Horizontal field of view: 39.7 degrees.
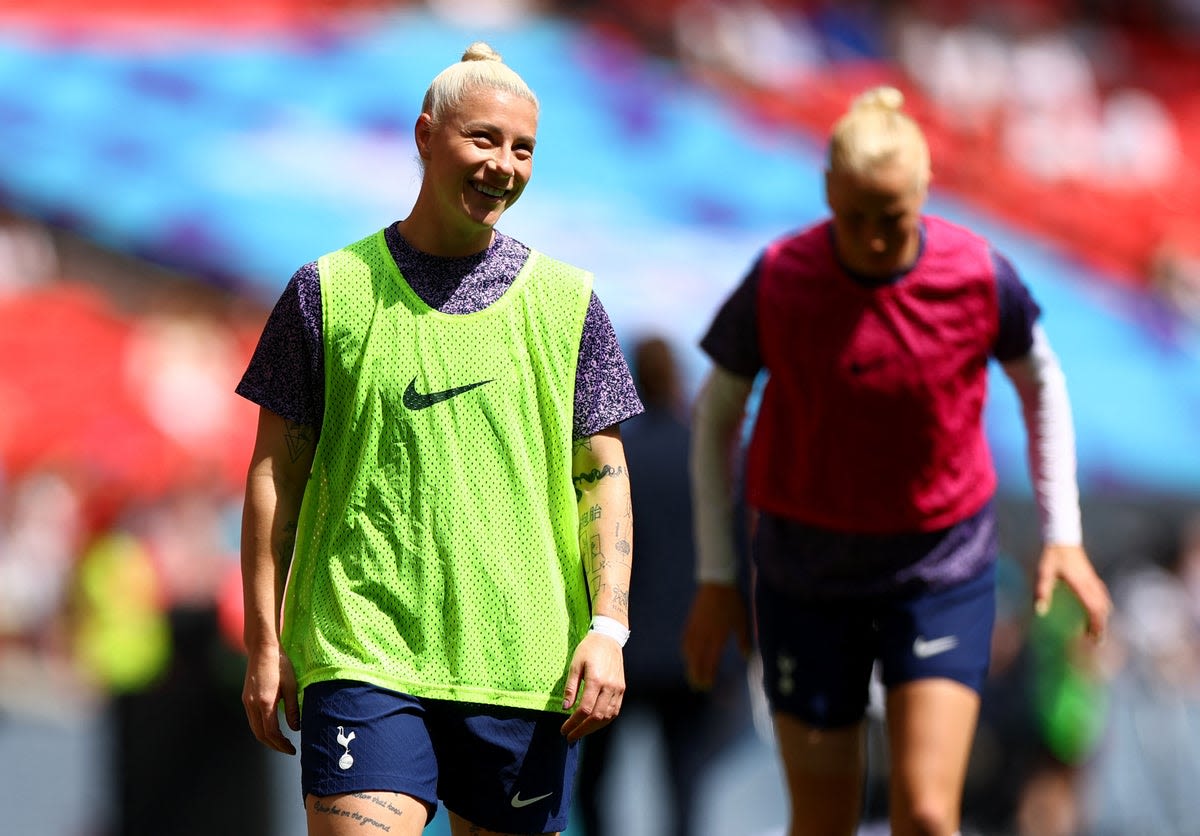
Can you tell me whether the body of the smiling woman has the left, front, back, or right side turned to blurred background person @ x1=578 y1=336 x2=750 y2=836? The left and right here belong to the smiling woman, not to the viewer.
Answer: back

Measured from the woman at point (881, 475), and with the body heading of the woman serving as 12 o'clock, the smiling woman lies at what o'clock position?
The smiling woman is roughly at 1 o'clock from the woman.

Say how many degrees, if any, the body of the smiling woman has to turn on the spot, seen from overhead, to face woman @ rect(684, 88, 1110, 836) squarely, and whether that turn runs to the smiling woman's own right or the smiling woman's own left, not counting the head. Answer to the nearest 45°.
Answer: approximately 135° to the smiling woman's own left

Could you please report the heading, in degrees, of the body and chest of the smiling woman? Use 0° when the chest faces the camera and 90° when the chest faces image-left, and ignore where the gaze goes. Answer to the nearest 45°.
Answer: approximately 0°

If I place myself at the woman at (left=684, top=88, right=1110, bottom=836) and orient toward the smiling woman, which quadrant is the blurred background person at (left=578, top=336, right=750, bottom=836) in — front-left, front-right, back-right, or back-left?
back-right

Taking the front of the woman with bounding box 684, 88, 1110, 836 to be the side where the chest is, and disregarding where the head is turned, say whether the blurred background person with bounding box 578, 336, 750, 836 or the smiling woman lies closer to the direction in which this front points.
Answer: the smiling woman

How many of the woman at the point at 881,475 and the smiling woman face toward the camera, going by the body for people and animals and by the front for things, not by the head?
2

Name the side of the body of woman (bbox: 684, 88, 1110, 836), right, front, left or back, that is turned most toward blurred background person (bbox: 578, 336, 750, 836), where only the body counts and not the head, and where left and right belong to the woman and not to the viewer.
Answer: back

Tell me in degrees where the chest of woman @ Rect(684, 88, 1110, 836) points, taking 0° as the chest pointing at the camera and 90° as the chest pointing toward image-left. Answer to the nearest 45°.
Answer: approximately 0°
